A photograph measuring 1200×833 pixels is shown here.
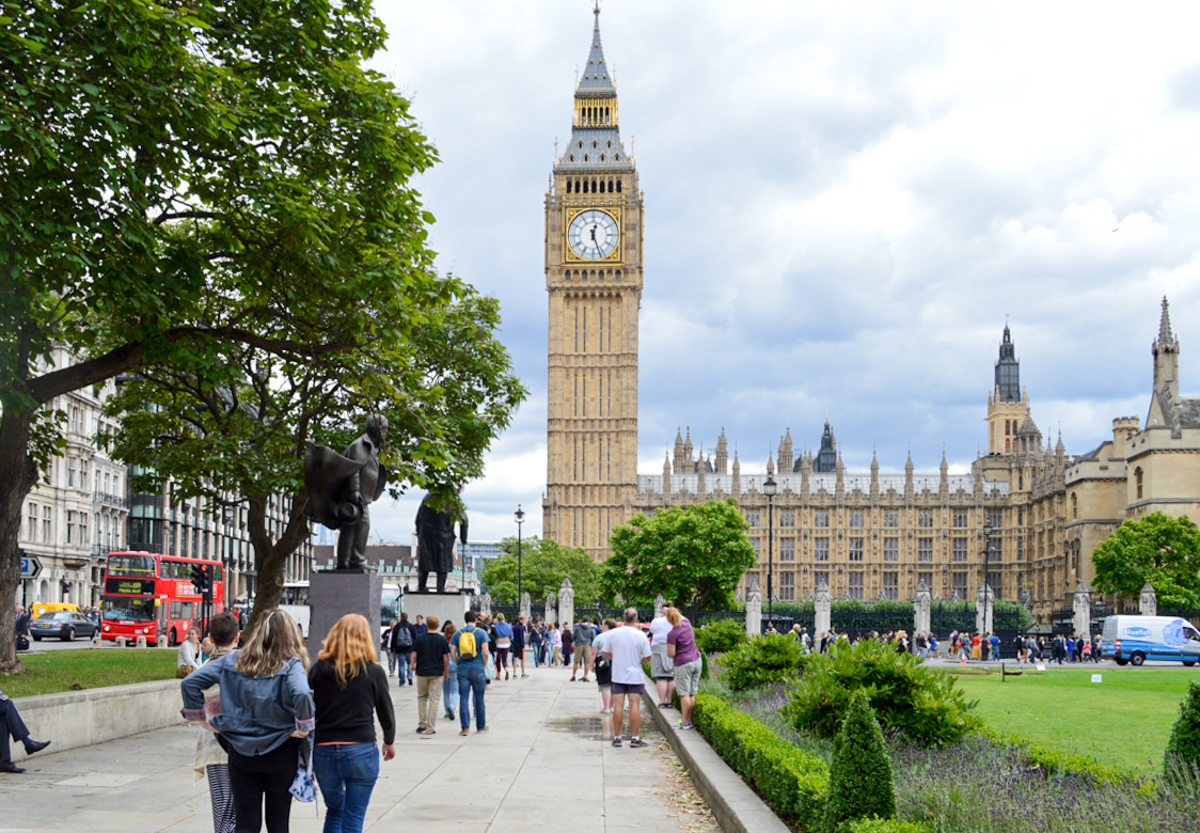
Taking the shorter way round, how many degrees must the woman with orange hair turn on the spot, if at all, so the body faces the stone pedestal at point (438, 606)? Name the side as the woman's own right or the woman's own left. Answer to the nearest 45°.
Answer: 0° — they already face it

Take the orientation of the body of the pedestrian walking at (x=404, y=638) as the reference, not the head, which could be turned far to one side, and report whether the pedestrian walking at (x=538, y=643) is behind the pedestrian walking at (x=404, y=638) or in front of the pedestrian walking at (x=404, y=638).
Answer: in front

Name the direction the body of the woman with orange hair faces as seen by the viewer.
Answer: away from the camera

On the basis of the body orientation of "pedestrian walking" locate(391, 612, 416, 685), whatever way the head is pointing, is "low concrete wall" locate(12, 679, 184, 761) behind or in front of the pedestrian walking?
behind

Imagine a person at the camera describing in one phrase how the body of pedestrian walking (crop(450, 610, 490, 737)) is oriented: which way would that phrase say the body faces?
away from the camera

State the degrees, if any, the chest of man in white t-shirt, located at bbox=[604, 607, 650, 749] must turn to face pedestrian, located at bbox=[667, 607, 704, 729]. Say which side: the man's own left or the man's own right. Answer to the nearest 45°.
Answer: approximately 45° to the man's own right

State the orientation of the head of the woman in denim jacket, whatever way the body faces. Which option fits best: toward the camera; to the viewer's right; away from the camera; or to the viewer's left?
away from the camera

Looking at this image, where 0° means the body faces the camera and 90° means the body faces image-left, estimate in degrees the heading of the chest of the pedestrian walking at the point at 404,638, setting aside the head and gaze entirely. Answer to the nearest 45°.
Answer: approximately 180°

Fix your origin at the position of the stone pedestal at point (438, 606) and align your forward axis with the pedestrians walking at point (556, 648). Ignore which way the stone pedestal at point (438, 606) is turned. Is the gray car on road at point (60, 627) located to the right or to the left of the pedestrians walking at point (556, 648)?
left

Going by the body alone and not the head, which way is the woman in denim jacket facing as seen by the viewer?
away from the camera

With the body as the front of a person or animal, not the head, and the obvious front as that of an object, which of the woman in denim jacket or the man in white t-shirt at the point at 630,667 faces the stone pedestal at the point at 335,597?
the woman in denim jacket

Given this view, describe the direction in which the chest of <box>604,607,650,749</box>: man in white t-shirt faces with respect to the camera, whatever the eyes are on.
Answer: away from the camera

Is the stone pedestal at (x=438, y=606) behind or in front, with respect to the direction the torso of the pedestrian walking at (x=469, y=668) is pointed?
in front

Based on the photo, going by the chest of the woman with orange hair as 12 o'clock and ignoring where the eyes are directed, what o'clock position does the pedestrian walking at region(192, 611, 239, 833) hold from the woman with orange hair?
The pedestrian walking is roughly at 9 o'clock from the woman with orange hair.
